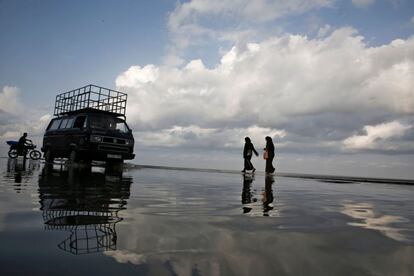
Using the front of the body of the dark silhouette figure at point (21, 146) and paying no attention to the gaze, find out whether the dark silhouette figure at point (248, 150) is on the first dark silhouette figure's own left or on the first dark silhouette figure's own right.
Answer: on the first dark silhouette figure's own right

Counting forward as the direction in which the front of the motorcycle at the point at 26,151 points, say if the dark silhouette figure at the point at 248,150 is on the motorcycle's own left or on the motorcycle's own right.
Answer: on the motorcycle's own right

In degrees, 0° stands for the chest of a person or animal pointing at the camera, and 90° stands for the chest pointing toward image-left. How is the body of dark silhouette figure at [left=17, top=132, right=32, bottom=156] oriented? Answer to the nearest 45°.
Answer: approximately 270°

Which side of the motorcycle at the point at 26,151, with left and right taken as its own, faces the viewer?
right
